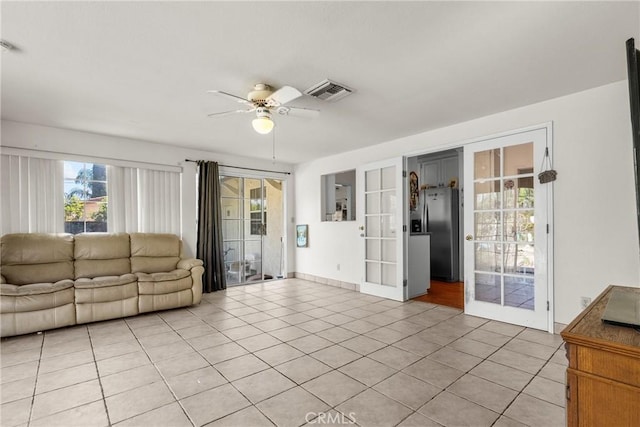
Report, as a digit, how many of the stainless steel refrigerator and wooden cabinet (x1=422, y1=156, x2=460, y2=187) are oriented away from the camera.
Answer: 0

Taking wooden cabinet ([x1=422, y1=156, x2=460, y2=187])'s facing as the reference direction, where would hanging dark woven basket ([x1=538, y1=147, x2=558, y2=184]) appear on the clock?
The hanging dark woven basket is roughly at 10 o'clock from the wooden cabinet.

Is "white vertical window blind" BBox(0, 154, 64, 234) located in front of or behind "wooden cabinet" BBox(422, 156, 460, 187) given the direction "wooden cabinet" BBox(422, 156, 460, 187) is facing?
in front

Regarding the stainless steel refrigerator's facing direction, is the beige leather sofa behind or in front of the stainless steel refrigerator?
in front

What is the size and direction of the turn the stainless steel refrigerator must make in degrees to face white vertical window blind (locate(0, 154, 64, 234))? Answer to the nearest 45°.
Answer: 0° — it already faces it

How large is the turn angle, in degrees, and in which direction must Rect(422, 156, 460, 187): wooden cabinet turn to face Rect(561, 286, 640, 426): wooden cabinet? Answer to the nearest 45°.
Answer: approximately 45° to its left

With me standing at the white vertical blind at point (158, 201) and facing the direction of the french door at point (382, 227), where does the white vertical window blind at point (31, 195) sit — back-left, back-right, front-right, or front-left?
back-right

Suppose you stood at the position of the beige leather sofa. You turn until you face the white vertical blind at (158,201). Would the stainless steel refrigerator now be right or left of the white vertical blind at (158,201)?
right

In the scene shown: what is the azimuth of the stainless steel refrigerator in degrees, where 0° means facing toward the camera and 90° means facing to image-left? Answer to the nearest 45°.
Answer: approximately 45°

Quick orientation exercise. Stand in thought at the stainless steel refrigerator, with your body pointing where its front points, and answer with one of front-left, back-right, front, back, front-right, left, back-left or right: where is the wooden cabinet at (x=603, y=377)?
front-left
